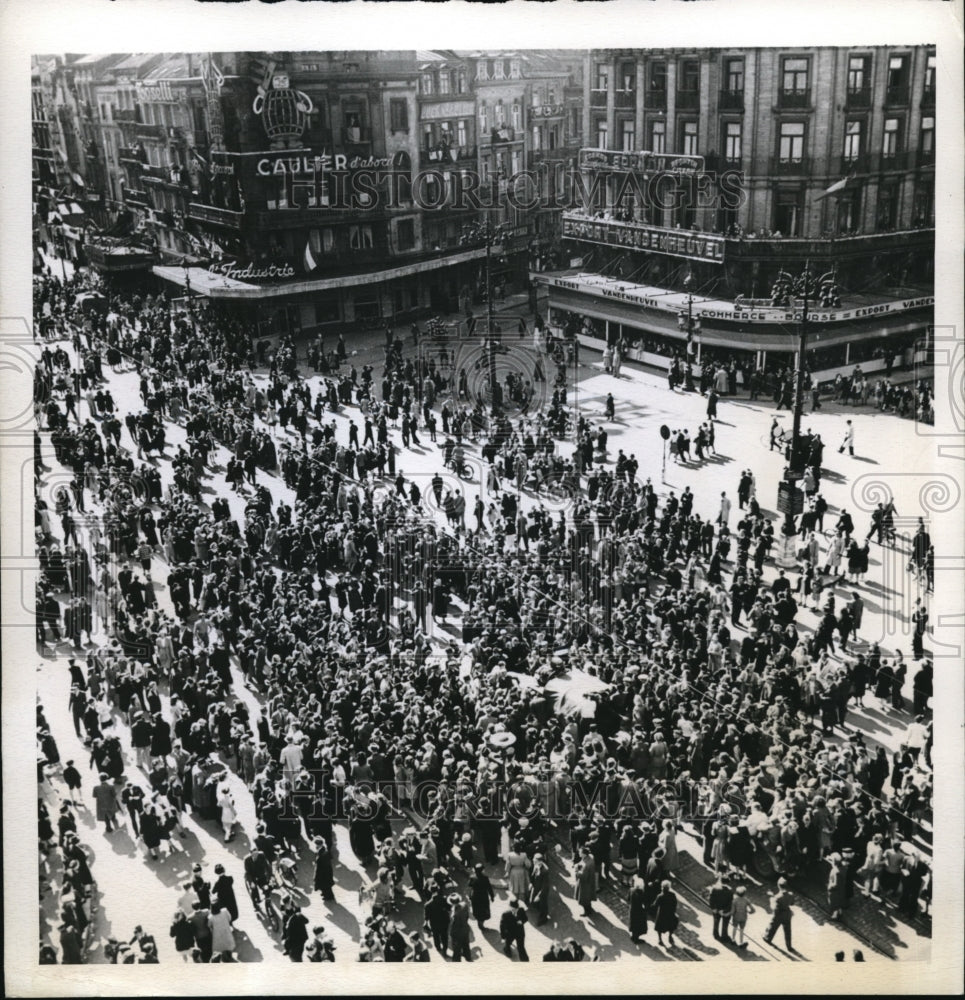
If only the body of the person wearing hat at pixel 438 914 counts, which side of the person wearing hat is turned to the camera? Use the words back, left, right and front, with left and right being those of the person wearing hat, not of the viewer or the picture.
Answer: back

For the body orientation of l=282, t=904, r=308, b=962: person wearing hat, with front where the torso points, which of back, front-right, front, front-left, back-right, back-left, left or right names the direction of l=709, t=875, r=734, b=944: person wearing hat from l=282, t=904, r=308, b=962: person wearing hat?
right

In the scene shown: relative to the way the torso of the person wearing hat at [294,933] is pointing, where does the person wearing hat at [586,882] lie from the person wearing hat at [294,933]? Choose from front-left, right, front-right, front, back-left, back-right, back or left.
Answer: right

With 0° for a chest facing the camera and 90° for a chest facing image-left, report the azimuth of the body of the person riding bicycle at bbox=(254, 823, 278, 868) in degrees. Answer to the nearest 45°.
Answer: approximately 135°

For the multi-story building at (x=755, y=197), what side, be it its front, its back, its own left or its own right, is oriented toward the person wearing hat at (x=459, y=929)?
front

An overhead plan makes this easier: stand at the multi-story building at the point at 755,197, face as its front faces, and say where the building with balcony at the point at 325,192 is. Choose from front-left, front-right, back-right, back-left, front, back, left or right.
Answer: right

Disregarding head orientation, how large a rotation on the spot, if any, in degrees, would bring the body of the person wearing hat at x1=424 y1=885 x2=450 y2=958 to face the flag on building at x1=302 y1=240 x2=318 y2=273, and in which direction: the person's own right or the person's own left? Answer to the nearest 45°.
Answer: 0° — they already face it

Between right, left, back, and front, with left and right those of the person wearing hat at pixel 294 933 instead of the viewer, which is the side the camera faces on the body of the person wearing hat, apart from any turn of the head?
back

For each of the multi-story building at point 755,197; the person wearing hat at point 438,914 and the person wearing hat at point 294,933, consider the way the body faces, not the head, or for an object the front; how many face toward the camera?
1

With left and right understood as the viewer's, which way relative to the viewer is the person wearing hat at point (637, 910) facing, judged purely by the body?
facing away from the viewer

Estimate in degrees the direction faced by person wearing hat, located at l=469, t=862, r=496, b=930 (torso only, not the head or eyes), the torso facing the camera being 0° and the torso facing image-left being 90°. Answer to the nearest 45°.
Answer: approximately 180°
